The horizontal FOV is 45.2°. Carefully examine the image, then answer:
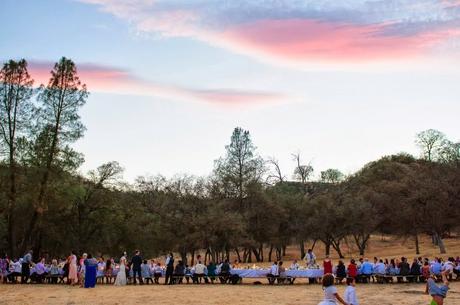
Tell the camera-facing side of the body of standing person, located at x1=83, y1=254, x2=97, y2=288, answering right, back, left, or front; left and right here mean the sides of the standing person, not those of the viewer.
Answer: back

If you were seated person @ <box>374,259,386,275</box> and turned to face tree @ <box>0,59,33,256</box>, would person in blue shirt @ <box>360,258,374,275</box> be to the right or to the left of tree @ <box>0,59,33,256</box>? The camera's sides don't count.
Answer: left

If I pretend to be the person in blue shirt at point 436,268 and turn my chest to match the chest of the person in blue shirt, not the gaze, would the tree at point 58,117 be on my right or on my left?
on my left

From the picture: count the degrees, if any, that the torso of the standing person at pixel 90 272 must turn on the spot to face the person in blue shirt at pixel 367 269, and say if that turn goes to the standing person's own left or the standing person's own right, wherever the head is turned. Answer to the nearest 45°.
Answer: approximately 90° to the standing person's own right

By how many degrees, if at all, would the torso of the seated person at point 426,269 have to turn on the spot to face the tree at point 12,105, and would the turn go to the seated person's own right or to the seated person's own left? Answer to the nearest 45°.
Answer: approximately 90° to the seated person's own left

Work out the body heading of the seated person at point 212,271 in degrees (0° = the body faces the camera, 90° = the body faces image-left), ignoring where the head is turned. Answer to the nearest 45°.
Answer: approximately 180°

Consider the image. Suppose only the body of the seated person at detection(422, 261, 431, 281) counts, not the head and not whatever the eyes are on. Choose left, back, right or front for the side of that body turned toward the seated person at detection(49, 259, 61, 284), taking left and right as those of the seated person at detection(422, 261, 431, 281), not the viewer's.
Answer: left

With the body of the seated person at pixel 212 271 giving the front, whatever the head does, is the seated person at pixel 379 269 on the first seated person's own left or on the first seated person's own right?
on the first seated person's own right

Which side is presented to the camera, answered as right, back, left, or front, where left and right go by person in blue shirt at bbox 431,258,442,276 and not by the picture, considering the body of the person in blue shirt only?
back

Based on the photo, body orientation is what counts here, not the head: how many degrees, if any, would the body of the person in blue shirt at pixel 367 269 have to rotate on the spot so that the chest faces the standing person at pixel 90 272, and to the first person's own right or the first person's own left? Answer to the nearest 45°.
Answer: approximately 90° to the first person's own left

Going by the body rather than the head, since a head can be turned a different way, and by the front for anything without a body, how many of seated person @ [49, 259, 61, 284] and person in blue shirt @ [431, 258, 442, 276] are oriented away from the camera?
2

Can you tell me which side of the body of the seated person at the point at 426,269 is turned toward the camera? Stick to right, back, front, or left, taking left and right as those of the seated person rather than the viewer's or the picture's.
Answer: back

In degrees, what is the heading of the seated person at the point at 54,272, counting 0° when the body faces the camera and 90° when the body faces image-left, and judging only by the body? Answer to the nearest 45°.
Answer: approximately 180°
